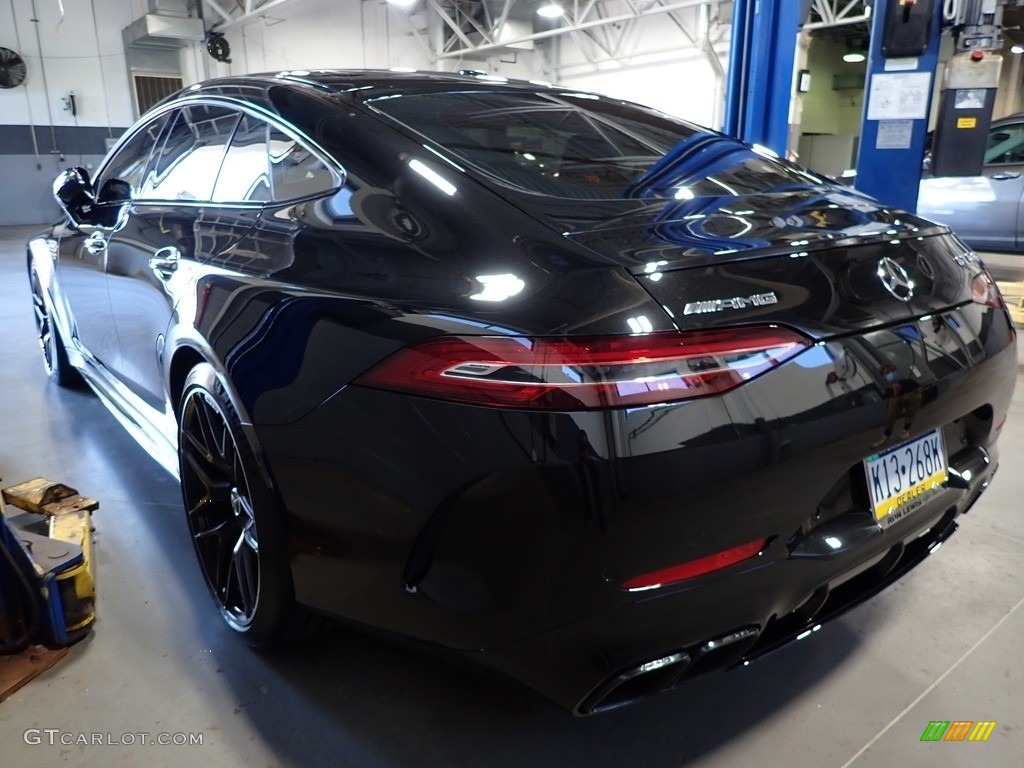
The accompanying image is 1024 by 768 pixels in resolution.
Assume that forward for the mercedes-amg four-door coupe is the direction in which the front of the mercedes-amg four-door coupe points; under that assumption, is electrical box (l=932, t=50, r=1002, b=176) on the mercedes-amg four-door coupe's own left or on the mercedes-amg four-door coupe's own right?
on the mercedes-amg four-door coupe's own right

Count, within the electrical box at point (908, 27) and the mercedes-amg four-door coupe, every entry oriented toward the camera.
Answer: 1

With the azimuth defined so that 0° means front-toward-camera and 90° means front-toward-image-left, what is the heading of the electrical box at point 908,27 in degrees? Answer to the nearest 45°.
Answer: approximately 0°

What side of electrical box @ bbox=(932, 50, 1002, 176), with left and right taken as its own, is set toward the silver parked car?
back

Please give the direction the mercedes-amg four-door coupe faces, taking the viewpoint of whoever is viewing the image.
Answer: facing away from the viewer and to the left of the viewer

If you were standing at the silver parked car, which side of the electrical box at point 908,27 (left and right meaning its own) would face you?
back

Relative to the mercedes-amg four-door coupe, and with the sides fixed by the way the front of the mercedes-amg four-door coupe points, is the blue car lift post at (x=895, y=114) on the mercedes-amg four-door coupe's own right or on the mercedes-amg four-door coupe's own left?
on the mercedes-amg four-door coupe's own right

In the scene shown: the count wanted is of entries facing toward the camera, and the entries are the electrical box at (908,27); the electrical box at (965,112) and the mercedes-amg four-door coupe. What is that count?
2
